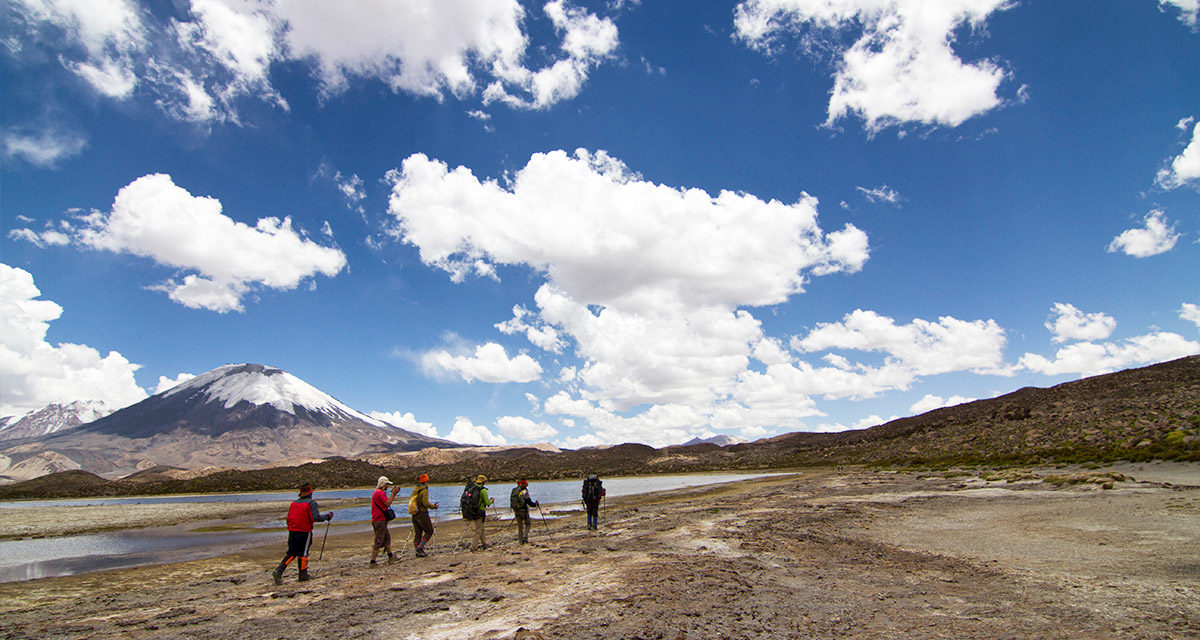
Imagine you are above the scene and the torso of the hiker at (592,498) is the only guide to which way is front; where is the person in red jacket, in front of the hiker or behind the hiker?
behind

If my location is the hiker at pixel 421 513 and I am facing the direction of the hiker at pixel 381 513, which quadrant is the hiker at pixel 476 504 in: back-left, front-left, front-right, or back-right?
back-left

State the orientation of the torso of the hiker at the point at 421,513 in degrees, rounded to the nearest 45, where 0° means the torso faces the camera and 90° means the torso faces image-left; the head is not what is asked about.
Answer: approximately 225°

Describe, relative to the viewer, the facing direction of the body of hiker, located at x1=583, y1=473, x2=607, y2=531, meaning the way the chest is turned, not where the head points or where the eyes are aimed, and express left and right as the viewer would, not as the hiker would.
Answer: facing away from the viewer

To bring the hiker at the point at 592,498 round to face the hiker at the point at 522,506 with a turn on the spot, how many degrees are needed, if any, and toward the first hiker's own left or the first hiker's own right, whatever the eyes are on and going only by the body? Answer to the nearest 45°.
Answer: approximately 135° to the first hiker's own left

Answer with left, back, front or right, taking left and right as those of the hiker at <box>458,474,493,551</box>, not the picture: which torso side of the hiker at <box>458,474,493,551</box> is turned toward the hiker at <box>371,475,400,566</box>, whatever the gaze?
back

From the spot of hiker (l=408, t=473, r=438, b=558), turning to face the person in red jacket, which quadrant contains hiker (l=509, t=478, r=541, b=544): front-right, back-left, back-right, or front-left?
back-left

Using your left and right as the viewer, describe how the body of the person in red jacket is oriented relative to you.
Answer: facing away from the viewer and to the right of the viewer

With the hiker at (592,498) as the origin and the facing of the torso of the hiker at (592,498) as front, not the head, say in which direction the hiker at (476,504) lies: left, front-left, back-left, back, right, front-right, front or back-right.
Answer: back-left
